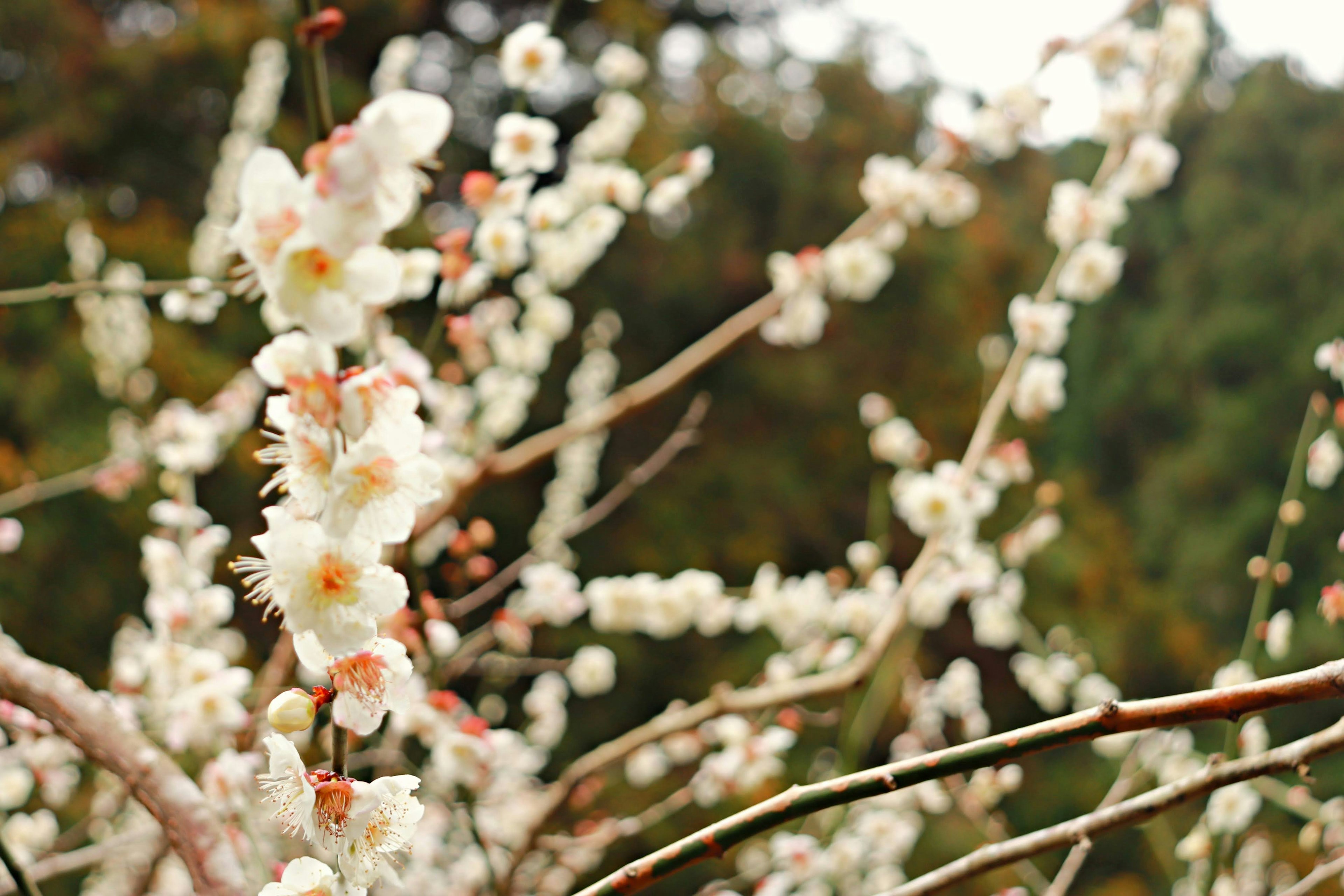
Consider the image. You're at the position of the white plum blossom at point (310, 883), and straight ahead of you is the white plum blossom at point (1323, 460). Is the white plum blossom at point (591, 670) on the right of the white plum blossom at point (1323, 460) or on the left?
left

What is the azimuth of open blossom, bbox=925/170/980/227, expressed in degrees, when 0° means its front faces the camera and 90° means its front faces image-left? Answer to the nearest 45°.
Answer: approximately 0°
